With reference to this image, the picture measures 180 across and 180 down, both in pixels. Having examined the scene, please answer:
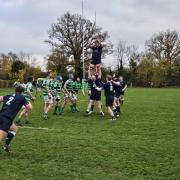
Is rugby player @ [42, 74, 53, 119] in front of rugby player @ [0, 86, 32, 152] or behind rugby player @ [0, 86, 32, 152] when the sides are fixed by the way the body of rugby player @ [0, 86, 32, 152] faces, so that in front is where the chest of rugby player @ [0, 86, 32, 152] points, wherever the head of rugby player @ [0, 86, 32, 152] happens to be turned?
in front

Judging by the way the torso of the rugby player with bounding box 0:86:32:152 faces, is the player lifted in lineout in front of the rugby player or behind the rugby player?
in front

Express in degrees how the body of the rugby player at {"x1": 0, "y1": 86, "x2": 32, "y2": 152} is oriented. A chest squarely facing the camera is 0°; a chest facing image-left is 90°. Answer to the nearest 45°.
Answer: approximately 225°

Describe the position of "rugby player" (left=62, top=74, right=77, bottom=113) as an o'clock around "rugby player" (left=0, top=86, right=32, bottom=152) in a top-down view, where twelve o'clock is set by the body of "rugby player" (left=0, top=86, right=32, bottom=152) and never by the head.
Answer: "rugby player" (left=62, top=74, right=77, bottom=113) is roughly at 11 o'clock from "rugby player" (left=0, top=86, right=32, bottom=152).

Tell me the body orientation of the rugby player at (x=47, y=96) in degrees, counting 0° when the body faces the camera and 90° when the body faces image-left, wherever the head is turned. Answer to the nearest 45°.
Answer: approximately 270°

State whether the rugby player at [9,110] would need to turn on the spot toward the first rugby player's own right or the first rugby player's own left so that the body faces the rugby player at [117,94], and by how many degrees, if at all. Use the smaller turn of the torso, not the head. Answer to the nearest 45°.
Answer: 0° — they already face them
